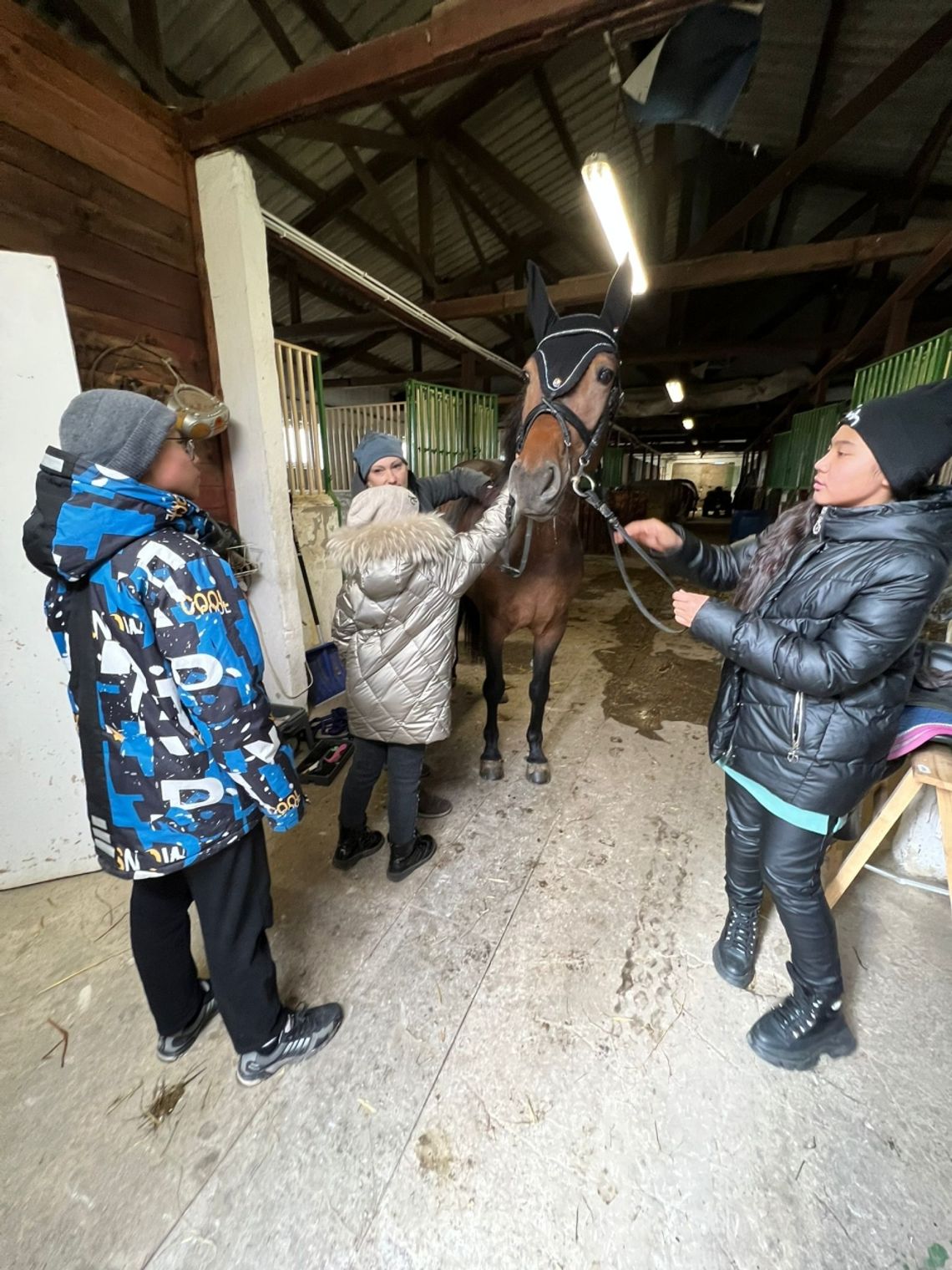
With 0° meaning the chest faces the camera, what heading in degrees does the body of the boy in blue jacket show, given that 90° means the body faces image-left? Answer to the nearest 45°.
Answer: approximately 225°

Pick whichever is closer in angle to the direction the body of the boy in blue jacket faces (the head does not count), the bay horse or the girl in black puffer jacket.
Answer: the bay horse

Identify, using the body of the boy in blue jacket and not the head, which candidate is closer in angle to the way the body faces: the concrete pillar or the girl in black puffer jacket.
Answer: the concrete pillar

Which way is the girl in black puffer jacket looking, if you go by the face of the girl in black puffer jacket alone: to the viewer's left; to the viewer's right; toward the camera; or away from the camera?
to the viewer's left

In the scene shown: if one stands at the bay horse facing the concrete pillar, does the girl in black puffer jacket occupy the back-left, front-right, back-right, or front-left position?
back-left

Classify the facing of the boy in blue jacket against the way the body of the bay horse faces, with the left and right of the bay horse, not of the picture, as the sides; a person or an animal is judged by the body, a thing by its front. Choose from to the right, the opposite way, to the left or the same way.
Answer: the opposite way

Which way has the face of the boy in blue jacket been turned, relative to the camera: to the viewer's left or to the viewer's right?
to the viewer's right

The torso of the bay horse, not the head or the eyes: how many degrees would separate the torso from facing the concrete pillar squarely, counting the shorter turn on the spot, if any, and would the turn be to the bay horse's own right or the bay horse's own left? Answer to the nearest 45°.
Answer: approximately 90° to the bay horse's own right

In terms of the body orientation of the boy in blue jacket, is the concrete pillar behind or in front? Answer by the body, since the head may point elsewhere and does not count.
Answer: in front

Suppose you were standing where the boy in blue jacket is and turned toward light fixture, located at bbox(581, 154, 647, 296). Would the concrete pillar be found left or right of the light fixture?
left

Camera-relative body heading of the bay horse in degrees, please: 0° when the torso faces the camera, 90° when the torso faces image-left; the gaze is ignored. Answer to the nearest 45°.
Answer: approximately 0°

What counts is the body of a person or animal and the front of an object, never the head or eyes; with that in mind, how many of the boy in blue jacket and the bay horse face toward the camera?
1

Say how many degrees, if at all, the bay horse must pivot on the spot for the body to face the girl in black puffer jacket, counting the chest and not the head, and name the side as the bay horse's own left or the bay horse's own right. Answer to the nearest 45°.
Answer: approximately 45° to the bay horse's own left
